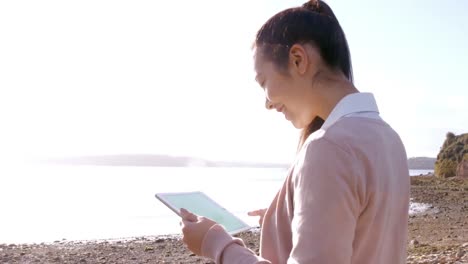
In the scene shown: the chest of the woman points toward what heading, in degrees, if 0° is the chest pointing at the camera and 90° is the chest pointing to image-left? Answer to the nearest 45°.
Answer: approximately 135°

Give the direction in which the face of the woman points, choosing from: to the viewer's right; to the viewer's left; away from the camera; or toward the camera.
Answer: to the viewer's left
